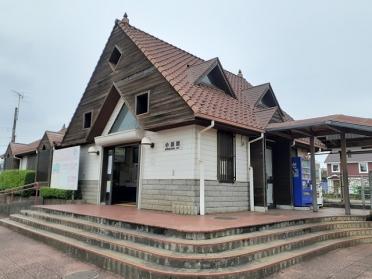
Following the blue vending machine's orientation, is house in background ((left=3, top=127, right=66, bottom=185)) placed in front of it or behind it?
behind

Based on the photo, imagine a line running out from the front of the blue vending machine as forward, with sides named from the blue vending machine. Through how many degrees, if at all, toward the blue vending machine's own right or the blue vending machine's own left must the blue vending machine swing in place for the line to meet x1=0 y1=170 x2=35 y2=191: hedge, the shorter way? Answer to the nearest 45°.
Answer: approximately 135° to the blue vending machine's own right

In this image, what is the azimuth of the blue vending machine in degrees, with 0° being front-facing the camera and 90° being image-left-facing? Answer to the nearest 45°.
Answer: approximately 315°

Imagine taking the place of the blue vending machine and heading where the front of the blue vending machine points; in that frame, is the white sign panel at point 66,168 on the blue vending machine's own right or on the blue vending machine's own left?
on the blue vending machine's own right

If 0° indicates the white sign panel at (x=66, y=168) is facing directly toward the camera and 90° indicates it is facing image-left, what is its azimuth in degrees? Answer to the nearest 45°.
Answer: approximately 45°
